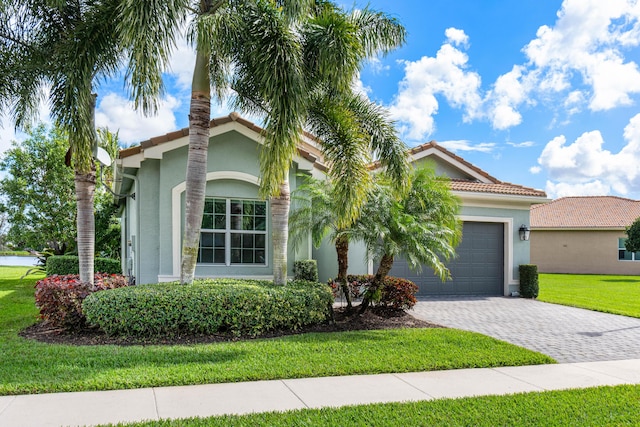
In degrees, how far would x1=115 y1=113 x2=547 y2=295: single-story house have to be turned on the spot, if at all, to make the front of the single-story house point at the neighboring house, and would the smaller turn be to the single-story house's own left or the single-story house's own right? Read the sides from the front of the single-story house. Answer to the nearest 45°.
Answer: approximately 135° to the single-story house's own left

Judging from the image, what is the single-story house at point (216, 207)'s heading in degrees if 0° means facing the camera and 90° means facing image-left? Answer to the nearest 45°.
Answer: approximately 0°

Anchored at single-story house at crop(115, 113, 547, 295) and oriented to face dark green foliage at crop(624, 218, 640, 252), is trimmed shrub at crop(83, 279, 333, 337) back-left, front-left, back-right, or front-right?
back-right

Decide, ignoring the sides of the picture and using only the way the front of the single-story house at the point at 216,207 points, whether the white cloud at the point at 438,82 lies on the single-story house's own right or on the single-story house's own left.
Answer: on the single-story house's own left

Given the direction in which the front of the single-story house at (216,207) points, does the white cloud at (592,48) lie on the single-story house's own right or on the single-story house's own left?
on the single-story house's own left

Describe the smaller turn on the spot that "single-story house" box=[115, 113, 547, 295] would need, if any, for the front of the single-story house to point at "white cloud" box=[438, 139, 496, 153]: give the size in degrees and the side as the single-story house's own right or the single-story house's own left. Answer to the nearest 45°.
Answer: approximately 135° to the single-story house's own left

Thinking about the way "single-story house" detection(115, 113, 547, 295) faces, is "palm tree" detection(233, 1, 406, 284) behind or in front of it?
in front

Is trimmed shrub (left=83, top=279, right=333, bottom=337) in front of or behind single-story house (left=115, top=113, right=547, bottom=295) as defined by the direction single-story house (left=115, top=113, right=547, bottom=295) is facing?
in front

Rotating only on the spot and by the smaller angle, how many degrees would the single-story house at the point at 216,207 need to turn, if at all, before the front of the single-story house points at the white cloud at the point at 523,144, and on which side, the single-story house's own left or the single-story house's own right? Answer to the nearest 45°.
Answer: approximately 135° to the single-story house's own left

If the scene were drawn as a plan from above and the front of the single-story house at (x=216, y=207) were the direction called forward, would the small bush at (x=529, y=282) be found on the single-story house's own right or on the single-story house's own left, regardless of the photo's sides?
on the single-story house's own left
